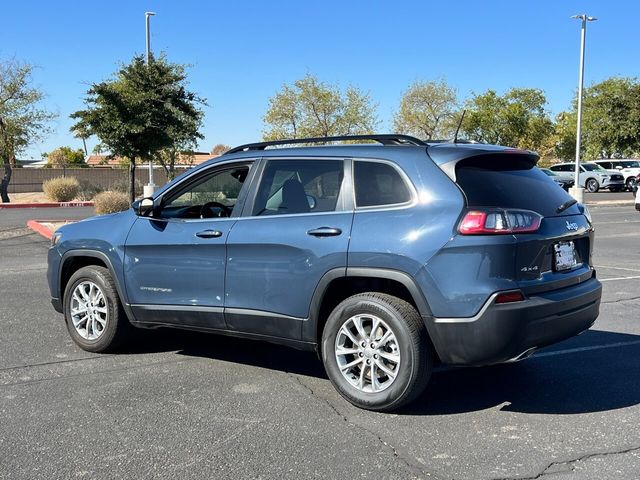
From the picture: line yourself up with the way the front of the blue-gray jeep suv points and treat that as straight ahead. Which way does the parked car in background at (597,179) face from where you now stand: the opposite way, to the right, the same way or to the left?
the opposite way

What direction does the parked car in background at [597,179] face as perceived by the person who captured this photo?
facing the viewer and to the right of the viewer

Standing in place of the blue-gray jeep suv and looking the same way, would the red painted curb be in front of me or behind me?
in front

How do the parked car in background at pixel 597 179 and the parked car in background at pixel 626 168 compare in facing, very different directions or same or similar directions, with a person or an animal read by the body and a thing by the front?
same or similar directions

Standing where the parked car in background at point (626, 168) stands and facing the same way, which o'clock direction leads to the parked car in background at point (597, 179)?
the parked car in background at point (597, 179) is roughly at 3 o'clock from the parked car in background at point (626, 168).

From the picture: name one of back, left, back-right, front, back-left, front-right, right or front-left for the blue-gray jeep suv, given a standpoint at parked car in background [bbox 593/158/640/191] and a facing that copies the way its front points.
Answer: front-right

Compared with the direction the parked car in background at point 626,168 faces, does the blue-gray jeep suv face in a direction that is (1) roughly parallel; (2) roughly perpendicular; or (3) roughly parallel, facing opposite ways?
roughly parallel, facing opposite ways

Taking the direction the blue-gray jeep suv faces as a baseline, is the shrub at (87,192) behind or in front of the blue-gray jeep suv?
in front

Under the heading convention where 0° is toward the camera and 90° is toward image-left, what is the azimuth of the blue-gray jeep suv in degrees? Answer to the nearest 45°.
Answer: approximately 135°

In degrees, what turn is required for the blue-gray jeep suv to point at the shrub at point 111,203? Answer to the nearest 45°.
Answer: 0° — it already faces it

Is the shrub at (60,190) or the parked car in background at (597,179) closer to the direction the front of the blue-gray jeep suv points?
the shrub

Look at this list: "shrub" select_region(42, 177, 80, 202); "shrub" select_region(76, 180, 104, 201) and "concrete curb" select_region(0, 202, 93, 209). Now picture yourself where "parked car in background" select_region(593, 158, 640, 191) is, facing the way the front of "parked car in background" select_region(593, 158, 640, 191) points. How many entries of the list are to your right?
3

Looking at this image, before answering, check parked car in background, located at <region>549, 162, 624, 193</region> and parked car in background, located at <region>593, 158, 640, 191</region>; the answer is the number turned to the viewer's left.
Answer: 0

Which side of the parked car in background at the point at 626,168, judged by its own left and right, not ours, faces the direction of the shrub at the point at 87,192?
right
